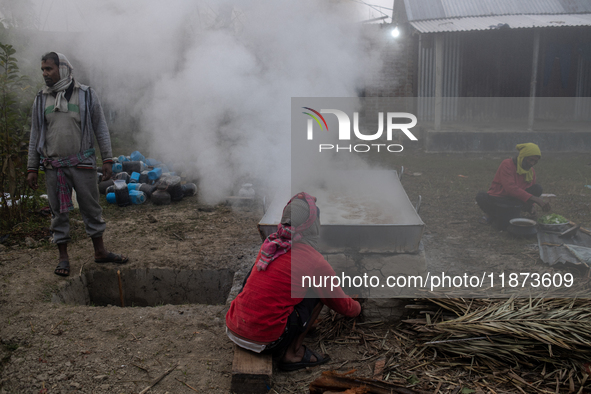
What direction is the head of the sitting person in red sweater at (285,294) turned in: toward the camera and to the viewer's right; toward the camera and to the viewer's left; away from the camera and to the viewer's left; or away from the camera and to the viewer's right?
away from the camera and to the viewer's right

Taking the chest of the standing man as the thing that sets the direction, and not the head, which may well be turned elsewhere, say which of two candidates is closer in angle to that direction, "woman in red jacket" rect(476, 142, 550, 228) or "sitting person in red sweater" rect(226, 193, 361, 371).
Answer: the sitting person in red sweater

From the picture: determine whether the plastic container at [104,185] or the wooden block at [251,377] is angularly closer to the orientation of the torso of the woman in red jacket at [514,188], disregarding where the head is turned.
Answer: the wooden block

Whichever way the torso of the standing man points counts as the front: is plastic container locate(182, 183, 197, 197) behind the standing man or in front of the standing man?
behind

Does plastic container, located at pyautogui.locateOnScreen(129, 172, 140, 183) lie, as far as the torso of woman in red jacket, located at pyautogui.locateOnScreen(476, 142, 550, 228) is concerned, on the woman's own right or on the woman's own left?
on the woman's own right

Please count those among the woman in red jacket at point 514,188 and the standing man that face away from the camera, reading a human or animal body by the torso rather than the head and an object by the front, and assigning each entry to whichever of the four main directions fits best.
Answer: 0

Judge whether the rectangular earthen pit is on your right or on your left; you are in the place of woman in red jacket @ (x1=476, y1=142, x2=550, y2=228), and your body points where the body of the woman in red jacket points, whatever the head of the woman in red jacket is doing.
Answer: on your right

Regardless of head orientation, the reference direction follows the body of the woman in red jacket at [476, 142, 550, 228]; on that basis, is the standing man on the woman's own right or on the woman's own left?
on the woman's own right

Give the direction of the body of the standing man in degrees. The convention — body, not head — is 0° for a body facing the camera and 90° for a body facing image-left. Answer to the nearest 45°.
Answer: approximately 0°

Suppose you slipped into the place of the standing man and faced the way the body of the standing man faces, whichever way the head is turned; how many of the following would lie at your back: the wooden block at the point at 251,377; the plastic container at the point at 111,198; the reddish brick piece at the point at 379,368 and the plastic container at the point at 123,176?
2
